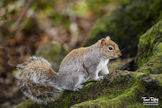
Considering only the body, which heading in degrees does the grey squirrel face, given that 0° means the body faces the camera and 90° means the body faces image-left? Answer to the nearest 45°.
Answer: approximately 270°
